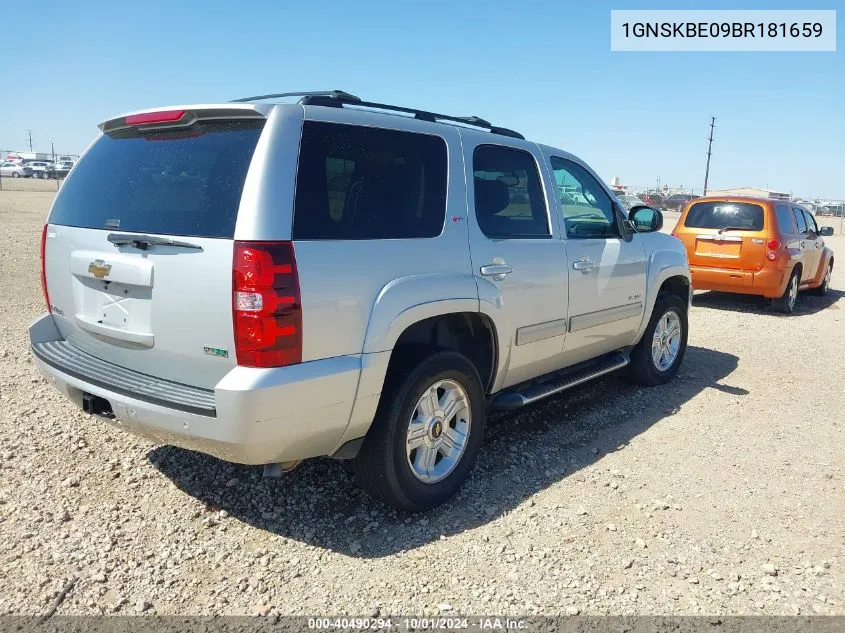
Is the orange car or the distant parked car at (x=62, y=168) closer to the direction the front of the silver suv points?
the orange car

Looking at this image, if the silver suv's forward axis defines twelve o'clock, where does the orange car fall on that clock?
The orange car is roughly at 12 o'clock from the silver suv.

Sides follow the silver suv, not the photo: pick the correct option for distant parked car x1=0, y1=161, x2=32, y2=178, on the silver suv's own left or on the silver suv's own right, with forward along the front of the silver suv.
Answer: on the silver suv's own left

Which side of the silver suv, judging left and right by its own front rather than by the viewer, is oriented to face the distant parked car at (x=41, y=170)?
left

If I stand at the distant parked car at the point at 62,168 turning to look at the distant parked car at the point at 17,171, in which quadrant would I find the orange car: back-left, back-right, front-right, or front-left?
back-left

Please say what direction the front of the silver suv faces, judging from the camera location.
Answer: facing away from the viewer and to the right of the viewer

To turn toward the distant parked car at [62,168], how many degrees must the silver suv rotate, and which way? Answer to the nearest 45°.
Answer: approximately 90° to its left
